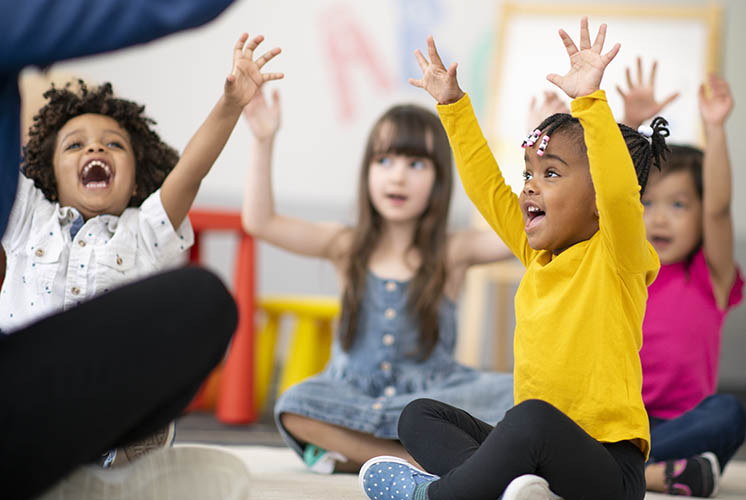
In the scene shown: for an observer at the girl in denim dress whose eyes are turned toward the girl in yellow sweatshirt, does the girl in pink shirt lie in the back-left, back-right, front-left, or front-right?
front-left

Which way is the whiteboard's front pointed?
toward the camera

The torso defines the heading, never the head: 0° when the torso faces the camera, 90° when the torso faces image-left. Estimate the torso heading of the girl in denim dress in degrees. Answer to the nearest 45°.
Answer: approximately 0°

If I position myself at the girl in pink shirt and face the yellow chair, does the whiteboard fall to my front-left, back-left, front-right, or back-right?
front-right

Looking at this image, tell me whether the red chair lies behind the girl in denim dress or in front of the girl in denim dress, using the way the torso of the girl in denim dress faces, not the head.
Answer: behind

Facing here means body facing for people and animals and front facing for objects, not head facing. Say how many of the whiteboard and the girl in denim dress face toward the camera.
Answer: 2

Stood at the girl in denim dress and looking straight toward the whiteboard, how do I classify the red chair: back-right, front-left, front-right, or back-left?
front-left

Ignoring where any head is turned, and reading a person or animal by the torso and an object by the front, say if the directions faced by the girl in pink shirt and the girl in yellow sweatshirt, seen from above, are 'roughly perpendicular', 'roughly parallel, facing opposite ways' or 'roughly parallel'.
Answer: roughly parallel

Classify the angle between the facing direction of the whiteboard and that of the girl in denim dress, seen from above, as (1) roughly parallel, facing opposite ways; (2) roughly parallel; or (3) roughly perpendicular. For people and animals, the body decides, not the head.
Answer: roughly parallel

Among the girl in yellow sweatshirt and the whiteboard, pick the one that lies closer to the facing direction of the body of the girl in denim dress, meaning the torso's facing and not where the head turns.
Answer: the girl in yellow sweatshirt

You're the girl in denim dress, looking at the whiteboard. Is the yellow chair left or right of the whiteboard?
left

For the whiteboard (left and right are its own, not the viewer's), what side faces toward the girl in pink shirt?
front

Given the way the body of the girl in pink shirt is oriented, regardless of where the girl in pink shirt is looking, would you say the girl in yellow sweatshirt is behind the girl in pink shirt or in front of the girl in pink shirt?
in front

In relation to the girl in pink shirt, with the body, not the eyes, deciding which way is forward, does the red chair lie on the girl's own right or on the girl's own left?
on the girl's own right

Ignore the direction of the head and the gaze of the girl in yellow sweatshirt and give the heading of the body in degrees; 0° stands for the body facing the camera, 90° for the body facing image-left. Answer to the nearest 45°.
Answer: approximately 45°

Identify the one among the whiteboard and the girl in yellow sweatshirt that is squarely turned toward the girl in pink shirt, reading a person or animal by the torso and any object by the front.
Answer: the whiteboard
